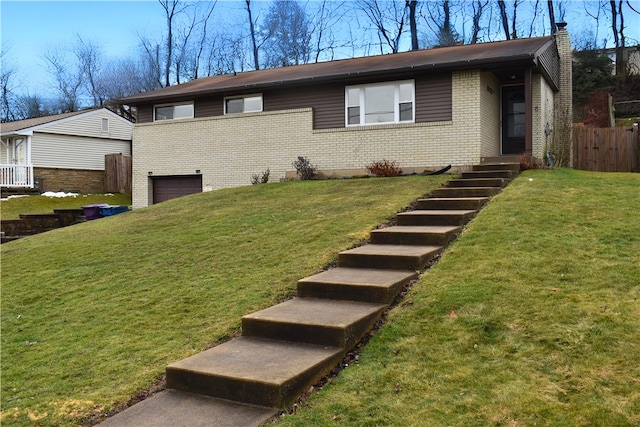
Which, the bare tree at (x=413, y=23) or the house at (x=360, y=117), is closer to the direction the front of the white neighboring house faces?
the house

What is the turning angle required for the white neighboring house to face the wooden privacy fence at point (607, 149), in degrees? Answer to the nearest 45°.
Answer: approximately 90° to its left

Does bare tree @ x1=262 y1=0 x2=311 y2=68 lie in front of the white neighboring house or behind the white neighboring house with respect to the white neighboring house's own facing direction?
behind

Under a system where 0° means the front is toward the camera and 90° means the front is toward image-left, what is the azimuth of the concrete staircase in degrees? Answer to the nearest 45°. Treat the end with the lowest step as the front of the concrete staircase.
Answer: approximately 45°

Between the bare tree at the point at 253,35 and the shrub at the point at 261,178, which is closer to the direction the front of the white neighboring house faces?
the shrub

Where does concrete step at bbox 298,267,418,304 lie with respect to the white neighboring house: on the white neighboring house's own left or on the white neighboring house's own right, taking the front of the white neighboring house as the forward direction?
on the white neighboring house's own left

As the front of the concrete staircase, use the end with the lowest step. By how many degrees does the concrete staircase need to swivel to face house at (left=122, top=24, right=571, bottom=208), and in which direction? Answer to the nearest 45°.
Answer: approximately 135° to its right

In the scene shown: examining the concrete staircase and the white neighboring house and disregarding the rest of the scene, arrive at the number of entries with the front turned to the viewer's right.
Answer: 0
